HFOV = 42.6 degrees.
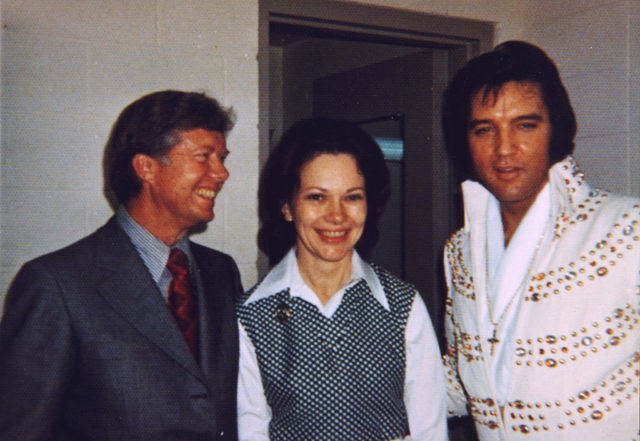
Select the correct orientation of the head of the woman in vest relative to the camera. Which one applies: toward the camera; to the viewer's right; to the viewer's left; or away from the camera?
toward the camera

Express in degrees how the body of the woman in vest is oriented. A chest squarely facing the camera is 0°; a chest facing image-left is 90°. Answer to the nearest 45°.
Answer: approximately 0°

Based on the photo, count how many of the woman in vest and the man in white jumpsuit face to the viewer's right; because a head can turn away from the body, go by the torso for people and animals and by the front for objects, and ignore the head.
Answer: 0

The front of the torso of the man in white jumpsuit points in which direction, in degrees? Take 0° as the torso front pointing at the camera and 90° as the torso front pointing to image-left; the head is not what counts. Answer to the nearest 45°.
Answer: approximately 45°

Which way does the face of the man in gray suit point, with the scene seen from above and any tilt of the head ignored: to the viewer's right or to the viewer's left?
to the viewer's right

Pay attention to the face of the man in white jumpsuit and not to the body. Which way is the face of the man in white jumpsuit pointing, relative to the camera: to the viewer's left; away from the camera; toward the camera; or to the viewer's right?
toward the camera

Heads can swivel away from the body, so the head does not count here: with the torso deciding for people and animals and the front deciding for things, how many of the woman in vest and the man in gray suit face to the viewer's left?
0

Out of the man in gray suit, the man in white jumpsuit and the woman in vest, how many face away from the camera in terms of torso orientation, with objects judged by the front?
0
